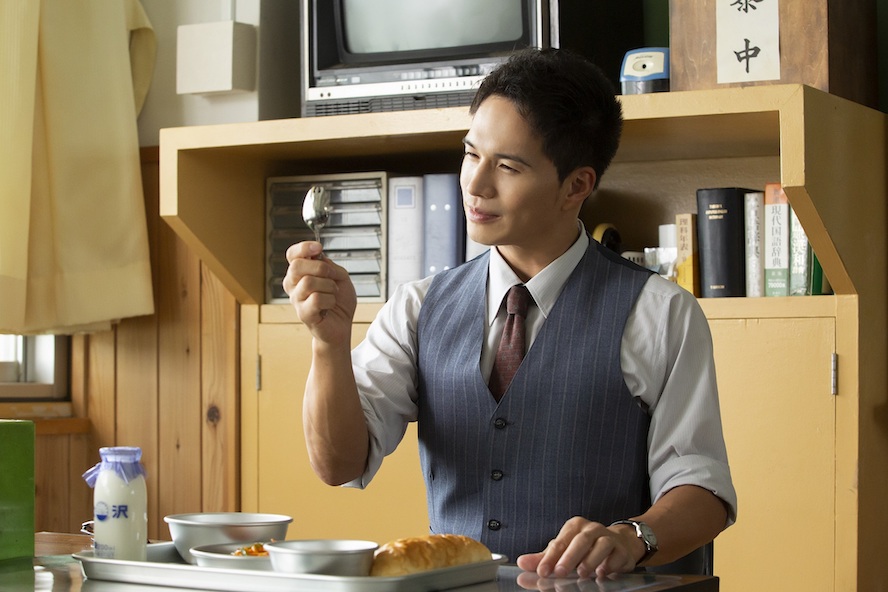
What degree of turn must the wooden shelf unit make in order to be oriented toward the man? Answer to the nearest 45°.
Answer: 0° — it already faces them

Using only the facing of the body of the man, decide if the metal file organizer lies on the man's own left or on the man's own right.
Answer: on the man's own right

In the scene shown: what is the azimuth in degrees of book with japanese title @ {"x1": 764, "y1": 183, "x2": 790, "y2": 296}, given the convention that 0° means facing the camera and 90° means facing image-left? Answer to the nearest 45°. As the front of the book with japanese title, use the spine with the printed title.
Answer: approximately 0°

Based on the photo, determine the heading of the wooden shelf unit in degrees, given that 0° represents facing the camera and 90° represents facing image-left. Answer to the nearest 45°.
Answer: approximately 45°

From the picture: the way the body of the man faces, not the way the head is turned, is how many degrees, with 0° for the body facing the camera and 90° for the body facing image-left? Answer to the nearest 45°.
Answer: approximately 45°
